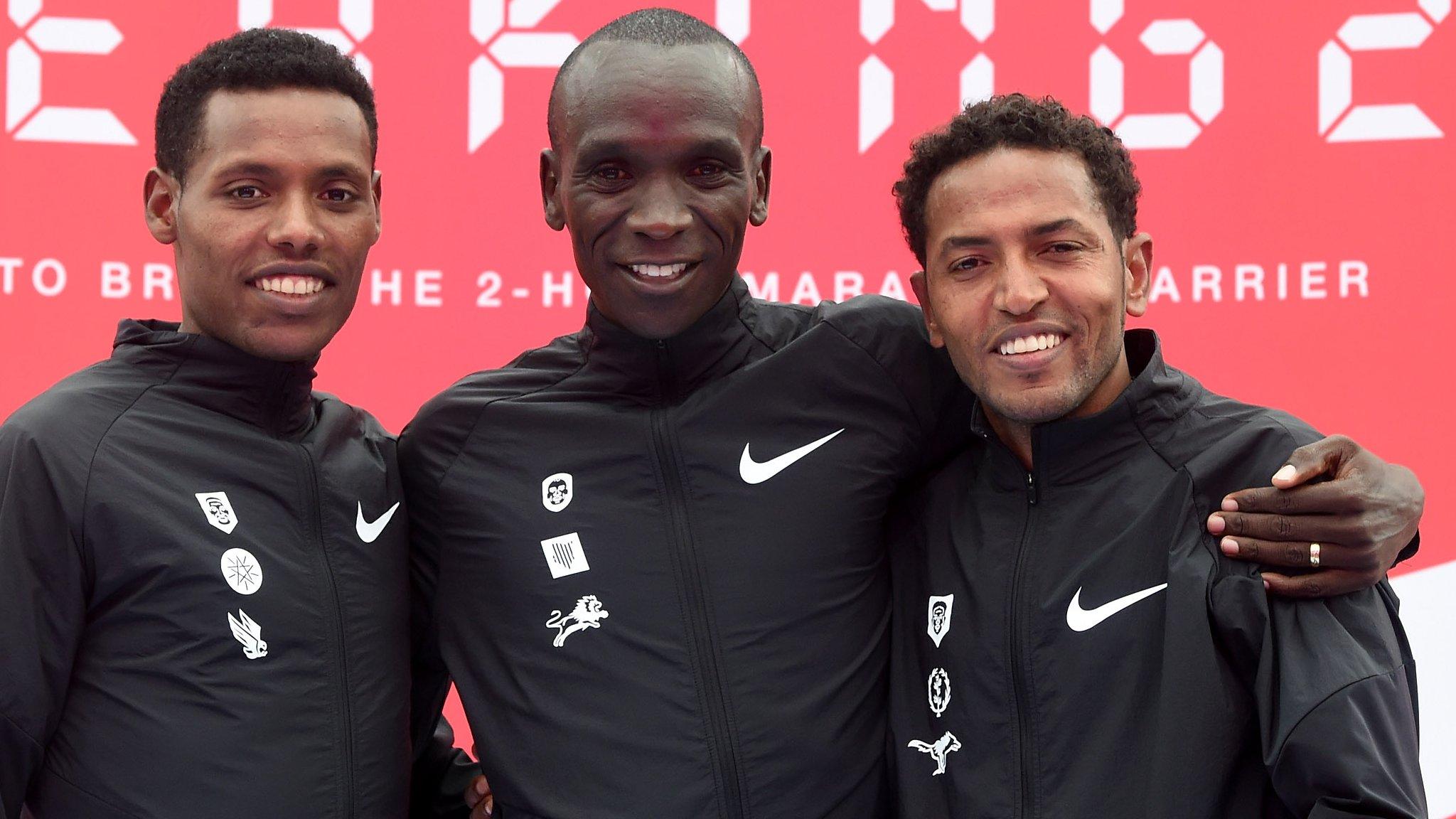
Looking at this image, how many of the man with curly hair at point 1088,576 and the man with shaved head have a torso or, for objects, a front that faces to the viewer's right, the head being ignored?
0

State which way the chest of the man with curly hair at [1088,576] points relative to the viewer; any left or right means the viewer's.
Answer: facing the viewer and to the left of the viewer

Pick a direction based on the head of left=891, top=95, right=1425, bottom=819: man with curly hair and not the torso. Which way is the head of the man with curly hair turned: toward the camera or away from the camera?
toward the camera

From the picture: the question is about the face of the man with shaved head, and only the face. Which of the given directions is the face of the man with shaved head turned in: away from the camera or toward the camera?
toward the camera

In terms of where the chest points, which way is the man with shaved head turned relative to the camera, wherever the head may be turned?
toward the camera
